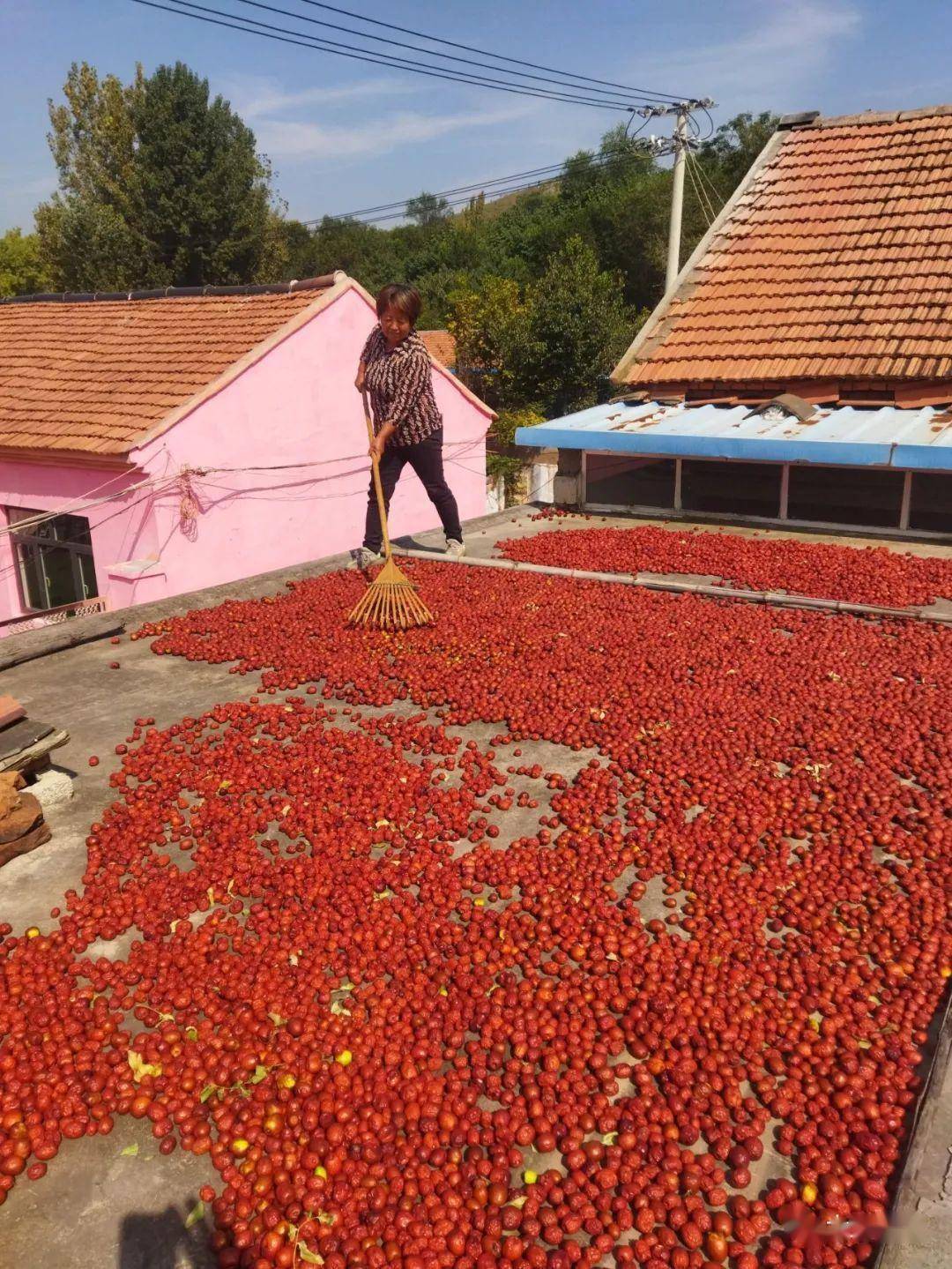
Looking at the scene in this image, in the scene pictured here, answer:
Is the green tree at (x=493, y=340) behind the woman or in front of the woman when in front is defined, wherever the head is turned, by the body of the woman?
behind

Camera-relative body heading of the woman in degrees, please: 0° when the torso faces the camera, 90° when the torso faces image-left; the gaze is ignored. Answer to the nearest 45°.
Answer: approximately 45°

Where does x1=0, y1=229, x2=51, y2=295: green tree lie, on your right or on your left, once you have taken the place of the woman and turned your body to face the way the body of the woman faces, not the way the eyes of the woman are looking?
on your right

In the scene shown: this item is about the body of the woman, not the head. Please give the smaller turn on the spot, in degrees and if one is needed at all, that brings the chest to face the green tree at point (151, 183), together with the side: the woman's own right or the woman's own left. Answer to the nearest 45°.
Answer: approximately 135° to the woman's own right

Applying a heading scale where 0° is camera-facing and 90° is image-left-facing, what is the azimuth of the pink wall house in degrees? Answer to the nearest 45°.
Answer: approximately 45°

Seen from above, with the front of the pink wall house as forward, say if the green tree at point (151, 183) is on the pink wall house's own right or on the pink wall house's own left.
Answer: on the pink wall house's own right

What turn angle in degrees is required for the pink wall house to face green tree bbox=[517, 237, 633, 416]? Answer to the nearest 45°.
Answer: approximately 180°

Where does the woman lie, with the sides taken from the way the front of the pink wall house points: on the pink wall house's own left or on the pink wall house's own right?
on the pink wall house's own left

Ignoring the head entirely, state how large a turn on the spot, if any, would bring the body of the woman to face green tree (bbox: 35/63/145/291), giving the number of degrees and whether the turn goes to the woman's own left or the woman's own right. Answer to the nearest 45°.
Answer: approximately 135° to the woman's own right

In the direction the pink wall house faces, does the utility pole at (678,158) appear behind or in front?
behind

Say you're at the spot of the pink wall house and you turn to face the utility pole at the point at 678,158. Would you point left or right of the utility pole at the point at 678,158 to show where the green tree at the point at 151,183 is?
left

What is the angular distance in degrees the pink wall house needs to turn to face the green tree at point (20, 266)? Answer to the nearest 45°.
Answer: approximately 135° to its right

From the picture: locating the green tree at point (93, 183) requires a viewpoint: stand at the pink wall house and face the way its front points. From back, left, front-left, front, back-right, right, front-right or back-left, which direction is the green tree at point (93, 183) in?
back-right
